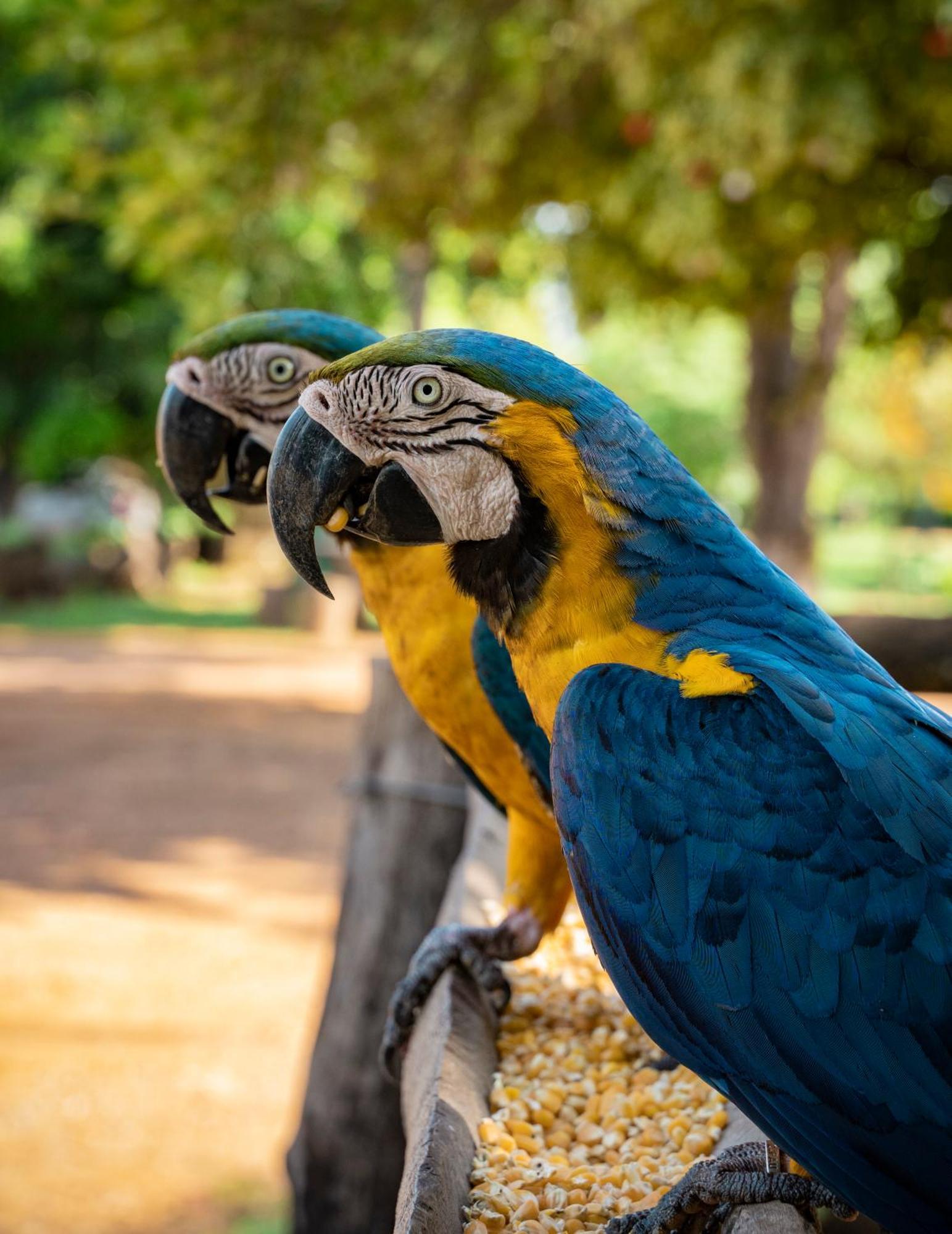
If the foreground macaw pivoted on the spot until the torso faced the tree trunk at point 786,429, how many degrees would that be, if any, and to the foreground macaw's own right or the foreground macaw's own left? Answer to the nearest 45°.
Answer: approximately 90° to the foreground macaw's own right

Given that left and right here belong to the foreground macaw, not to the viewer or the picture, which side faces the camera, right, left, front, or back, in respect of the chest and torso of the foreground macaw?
left

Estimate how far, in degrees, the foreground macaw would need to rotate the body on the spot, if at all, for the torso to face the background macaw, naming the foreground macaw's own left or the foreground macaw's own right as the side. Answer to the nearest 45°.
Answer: approximately 45° to the foreground macaw's own right

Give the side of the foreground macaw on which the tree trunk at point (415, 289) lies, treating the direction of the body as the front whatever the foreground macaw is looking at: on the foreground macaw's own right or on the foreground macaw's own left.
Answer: on the foreground macaw's own right
